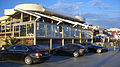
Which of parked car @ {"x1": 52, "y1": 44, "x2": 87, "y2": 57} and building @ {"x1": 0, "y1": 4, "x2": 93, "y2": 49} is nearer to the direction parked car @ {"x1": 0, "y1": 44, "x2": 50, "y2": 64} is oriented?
the building

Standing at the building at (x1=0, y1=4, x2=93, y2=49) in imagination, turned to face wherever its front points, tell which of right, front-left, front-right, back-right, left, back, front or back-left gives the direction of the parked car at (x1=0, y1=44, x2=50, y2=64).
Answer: front-right

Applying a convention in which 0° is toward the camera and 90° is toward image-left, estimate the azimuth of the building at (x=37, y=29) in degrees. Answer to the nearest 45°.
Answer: approximately 315°

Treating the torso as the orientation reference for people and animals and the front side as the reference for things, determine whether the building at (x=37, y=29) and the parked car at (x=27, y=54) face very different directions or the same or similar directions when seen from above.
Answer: very different directions

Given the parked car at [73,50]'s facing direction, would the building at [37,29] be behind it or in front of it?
in front
